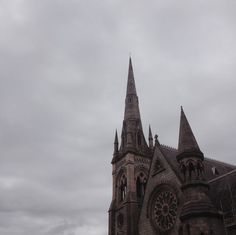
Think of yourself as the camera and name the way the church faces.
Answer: facing the viewer and to the left of the viewer
